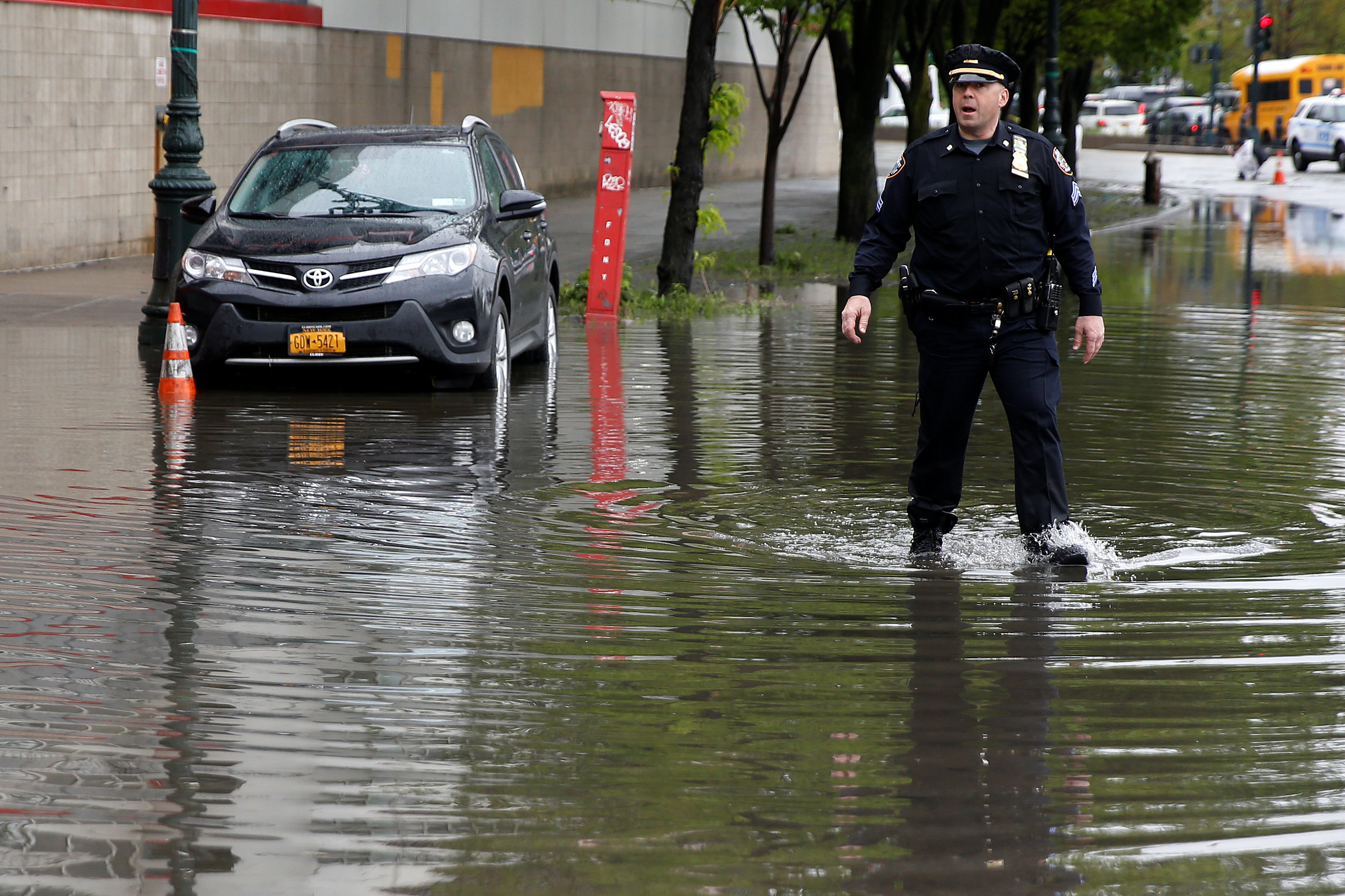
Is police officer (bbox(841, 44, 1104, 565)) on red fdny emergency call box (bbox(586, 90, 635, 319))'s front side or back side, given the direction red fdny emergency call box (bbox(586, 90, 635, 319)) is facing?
on the front side

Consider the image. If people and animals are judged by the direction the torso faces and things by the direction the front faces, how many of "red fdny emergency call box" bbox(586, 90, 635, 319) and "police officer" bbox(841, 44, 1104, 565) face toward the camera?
2

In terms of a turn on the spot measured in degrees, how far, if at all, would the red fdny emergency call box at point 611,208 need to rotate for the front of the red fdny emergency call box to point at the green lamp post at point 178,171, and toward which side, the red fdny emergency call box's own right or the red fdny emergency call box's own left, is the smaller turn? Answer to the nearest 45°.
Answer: approximately 45° to the red fdny emergency call box's own right

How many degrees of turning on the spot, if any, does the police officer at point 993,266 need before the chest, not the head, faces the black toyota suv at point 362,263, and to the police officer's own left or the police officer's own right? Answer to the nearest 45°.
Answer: approximately 135° to the police officer's own right

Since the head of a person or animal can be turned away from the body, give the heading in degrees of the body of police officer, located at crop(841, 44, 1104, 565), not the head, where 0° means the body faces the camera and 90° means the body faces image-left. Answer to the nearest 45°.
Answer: approximately 0°

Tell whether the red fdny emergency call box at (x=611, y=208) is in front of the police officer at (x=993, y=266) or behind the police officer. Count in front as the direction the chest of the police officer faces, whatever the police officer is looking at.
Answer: behind

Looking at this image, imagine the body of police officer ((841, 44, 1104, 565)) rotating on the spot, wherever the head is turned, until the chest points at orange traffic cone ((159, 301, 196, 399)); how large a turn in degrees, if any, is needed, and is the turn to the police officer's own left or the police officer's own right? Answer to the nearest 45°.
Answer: approximately 135° to the police officer's own right

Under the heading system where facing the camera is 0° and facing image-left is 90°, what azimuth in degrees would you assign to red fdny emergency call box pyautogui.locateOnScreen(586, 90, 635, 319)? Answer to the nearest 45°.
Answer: approximately 0°
